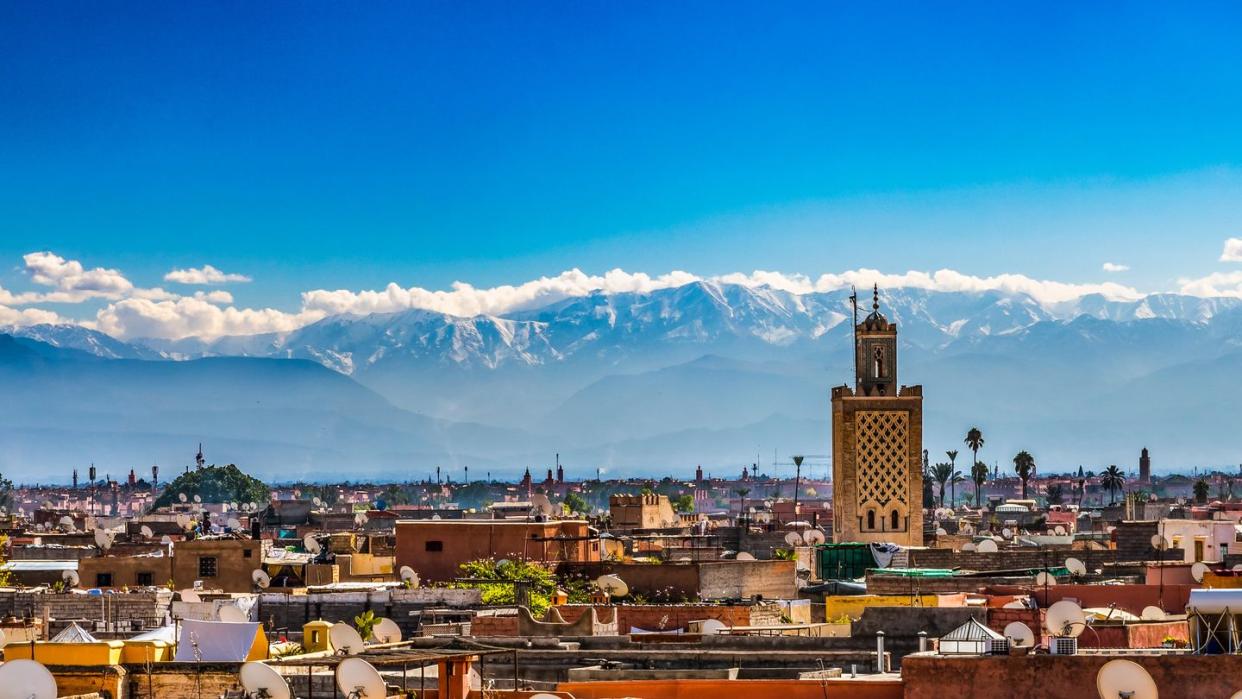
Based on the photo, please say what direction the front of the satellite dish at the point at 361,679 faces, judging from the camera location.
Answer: facing away from the viewer and to the right of the viewer

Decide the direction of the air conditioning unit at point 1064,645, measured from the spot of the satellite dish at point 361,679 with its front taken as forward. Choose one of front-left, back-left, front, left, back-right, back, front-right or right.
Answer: front-right

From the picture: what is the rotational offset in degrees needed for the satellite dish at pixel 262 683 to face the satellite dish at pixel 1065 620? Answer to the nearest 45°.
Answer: approximately 45° to its right

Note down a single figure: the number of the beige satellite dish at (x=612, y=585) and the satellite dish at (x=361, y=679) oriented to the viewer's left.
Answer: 0

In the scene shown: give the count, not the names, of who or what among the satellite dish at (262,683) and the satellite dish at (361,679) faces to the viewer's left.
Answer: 0

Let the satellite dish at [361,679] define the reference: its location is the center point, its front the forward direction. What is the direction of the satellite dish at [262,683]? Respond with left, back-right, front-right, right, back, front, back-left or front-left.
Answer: left

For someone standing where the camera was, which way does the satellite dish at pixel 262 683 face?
facing away from the viewer and to the right of the viewer

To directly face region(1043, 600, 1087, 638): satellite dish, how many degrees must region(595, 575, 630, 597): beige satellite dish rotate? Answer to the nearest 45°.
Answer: approximately 135° to its right

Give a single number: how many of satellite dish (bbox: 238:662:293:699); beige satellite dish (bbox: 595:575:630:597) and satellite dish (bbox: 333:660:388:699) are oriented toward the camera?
0

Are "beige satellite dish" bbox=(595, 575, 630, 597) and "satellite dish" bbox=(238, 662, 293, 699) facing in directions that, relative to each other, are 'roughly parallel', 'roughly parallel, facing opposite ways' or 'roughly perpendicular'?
roughly parallel

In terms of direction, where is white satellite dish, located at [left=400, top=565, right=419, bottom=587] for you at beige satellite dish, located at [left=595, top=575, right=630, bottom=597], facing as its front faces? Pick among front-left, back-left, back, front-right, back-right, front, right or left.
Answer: left

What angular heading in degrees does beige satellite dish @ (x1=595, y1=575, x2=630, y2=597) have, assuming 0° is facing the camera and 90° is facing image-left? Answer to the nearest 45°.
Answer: approximately 225°
